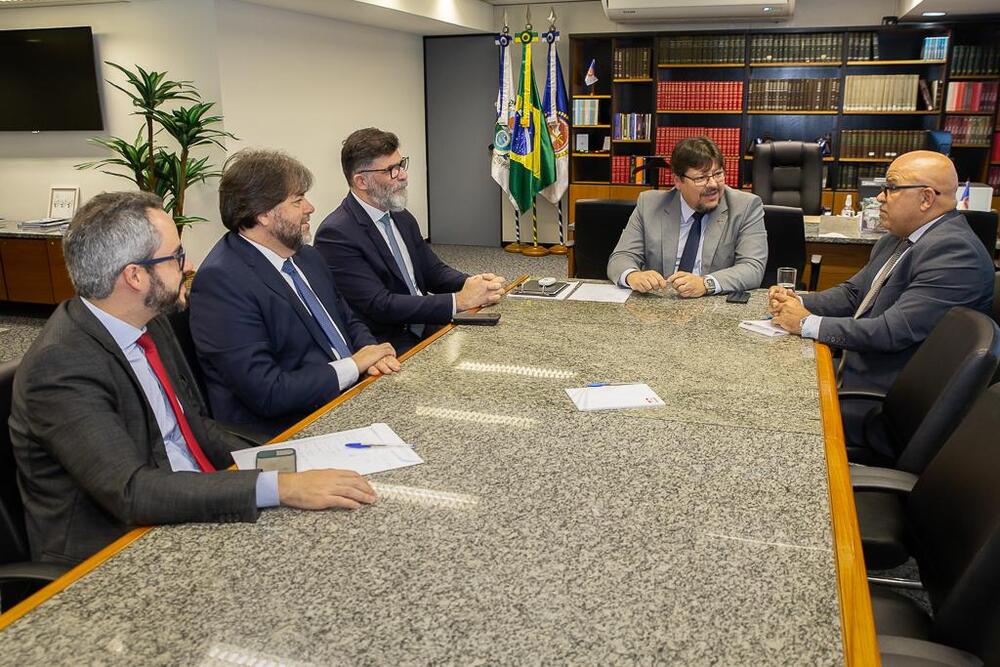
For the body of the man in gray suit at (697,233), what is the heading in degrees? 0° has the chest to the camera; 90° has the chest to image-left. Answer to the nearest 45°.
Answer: approximately 0°

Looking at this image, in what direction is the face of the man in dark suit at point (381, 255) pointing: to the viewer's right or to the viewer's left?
to the viewer's right

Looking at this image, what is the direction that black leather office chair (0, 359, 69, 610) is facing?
to the viewer's right

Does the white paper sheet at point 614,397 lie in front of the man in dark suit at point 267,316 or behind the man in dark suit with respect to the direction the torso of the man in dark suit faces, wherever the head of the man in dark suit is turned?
in front

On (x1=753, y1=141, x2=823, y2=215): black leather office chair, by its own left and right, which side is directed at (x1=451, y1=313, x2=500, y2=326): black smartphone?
front

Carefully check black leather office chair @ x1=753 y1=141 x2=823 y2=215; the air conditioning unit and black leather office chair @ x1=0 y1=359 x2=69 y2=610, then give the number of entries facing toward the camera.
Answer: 2

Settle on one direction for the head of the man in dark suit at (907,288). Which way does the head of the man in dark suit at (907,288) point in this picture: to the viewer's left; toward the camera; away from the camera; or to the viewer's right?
to the viewer's left

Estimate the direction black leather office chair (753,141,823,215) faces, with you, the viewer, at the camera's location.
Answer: facing the viewer

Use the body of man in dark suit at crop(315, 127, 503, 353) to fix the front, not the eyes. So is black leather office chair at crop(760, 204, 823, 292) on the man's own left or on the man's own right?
on the man's own left

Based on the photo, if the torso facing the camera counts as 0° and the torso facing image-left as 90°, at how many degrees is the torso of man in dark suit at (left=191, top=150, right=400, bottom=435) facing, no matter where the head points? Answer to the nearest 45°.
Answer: approximately 315°
